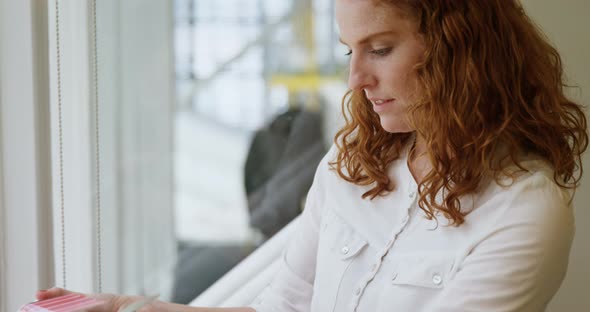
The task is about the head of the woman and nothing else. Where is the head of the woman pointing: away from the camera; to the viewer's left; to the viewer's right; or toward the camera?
to the viewer's left

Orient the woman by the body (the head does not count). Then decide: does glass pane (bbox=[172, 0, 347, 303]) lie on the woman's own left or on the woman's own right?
on the woman's own right

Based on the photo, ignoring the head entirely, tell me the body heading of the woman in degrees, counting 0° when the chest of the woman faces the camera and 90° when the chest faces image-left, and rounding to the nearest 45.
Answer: approximately 45°
